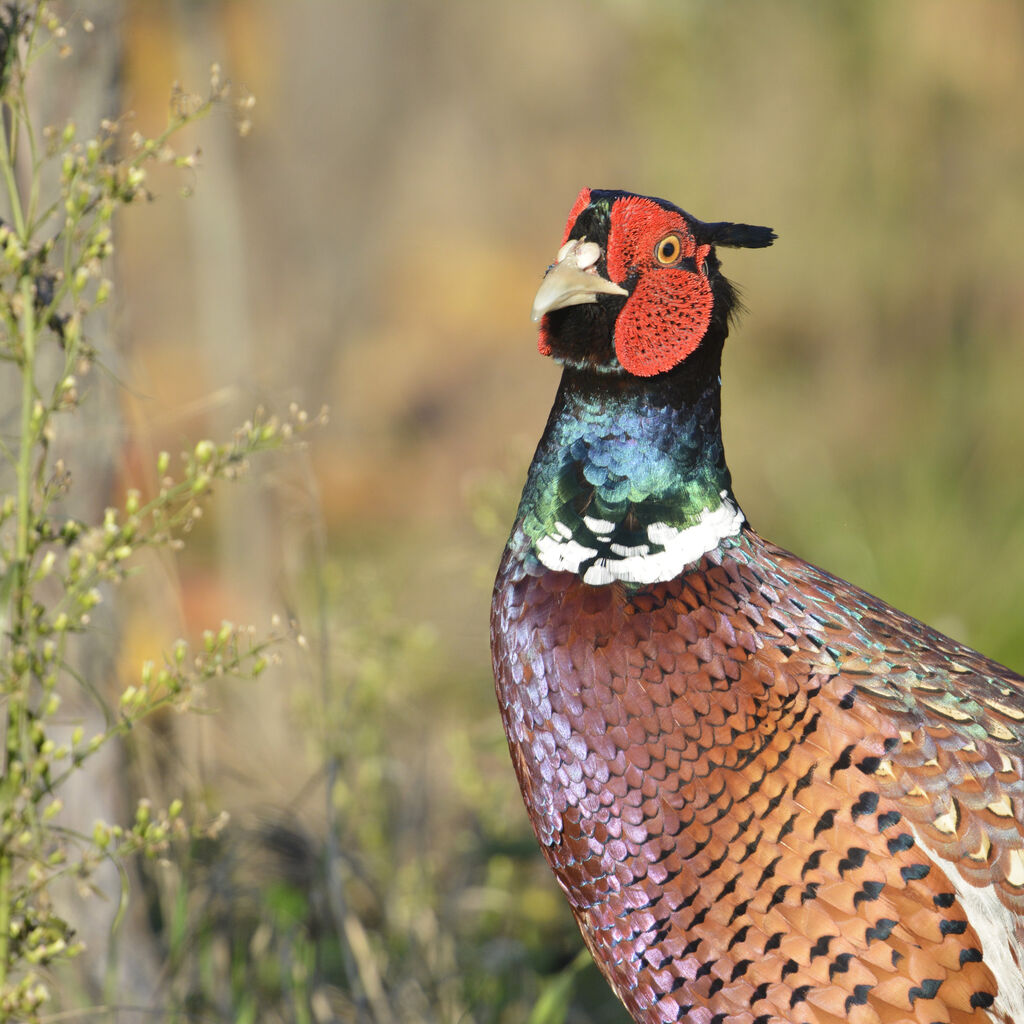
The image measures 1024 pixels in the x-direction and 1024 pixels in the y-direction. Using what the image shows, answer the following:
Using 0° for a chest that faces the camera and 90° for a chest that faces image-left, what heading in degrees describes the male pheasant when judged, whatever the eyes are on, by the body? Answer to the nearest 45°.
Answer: approximately 45°
